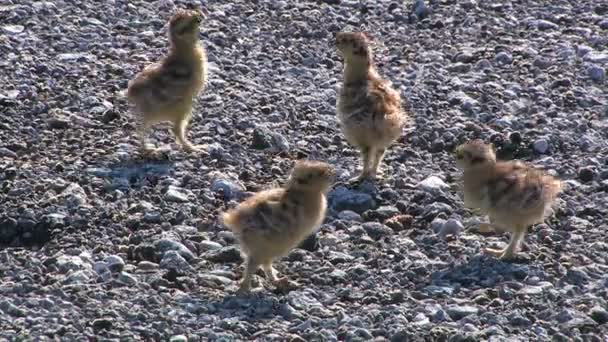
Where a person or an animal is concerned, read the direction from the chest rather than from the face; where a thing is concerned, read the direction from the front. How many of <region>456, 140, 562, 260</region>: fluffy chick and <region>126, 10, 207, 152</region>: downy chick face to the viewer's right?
1

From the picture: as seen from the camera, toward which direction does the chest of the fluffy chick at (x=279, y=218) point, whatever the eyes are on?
to the viewer's right

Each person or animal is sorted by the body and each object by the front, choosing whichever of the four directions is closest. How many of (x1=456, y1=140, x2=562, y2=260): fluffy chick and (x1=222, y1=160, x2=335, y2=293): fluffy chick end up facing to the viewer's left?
1

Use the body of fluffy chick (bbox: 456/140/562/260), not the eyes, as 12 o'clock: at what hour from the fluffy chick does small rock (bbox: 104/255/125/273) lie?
The small rock is roughly at 11 o'clock from the fluffy chick.

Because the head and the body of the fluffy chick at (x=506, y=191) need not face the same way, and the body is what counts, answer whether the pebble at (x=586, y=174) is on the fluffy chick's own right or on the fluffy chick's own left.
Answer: on the fluffy chick's own right

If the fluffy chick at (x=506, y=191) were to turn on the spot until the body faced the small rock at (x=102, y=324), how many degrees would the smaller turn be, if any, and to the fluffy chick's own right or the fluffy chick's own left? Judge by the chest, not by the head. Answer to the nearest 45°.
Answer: approximately 45° to the fluffy chick's own left

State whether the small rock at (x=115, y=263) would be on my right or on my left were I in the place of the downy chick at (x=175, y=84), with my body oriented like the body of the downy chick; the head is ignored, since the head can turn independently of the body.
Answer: on my right

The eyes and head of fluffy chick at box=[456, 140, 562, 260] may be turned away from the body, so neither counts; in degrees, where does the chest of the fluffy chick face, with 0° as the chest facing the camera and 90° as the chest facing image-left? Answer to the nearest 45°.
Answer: approximately 90°

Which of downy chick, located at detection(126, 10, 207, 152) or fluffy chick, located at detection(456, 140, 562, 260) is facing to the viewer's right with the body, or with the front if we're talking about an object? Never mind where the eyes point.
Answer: the downy chick

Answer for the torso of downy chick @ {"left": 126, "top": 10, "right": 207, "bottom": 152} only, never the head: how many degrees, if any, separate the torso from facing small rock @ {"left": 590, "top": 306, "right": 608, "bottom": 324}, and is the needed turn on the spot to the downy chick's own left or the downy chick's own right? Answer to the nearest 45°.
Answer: approximately 45° to the downy chick's own right

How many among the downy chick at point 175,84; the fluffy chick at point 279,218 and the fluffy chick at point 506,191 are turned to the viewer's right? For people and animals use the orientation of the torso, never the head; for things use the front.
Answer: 2

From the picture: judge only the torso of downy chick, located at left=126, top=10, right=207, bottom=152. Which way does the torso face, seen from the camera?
to the viewer's right
